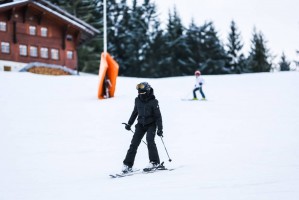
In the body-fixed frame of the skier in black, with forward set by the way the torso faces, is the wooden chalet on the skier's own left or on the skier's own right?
on the skier's own right

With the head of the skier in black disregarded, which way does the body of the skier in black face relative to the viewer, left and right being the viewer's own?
facing the viewer and to the left of the viewer

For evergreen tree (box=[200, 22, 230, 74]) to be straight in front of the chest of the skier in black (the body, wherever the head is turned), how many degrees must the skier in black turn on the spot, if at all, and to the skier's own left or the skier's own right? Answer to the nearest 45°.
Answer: approximately 135° to the skier's own right

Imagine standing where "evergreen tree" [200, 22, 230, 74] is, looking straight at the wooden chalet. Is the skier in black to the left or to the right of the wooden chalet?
left

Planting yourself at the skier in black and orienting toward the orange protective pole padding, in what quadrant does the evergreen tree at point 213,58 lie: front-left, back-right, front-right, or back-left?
front-right

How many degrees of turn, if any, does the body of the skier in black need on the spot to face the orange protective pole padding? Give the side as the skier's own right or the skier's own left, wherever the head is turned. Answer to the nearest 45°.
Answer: approximately 135° to the skier's own right
